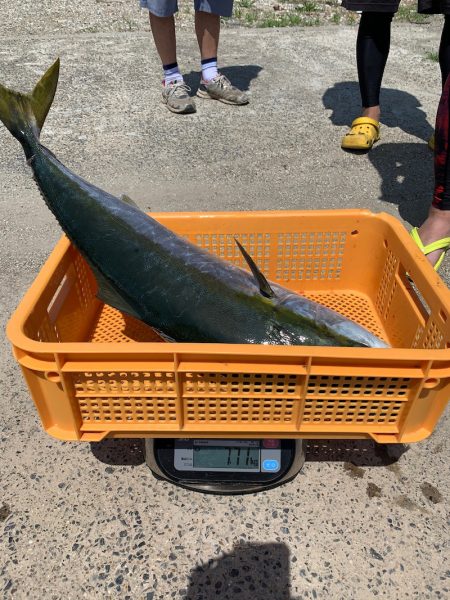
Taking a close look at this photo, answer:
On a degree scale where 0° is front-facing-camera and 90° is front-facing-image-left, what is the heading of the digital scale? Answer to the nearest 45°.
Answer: approximately 0°

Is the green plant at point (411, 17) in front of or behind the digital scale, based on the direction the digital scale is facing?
behind
